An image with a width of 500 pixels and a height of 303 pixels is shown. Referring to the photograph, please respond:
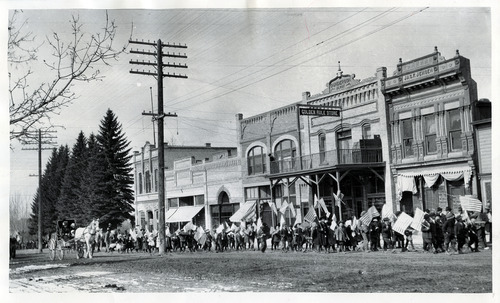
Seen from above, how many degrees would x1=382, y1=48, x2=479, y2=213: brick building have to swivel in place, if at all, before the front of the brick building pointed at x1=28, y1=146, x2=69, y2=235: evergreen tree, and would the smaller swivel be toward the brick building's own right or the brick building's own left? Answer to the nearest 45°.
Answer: approximately 90° to the brick building's own right

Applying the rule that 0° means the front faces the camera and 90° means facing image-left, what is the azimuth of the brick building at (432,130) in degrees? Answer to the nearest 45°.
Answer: approximately 45°
